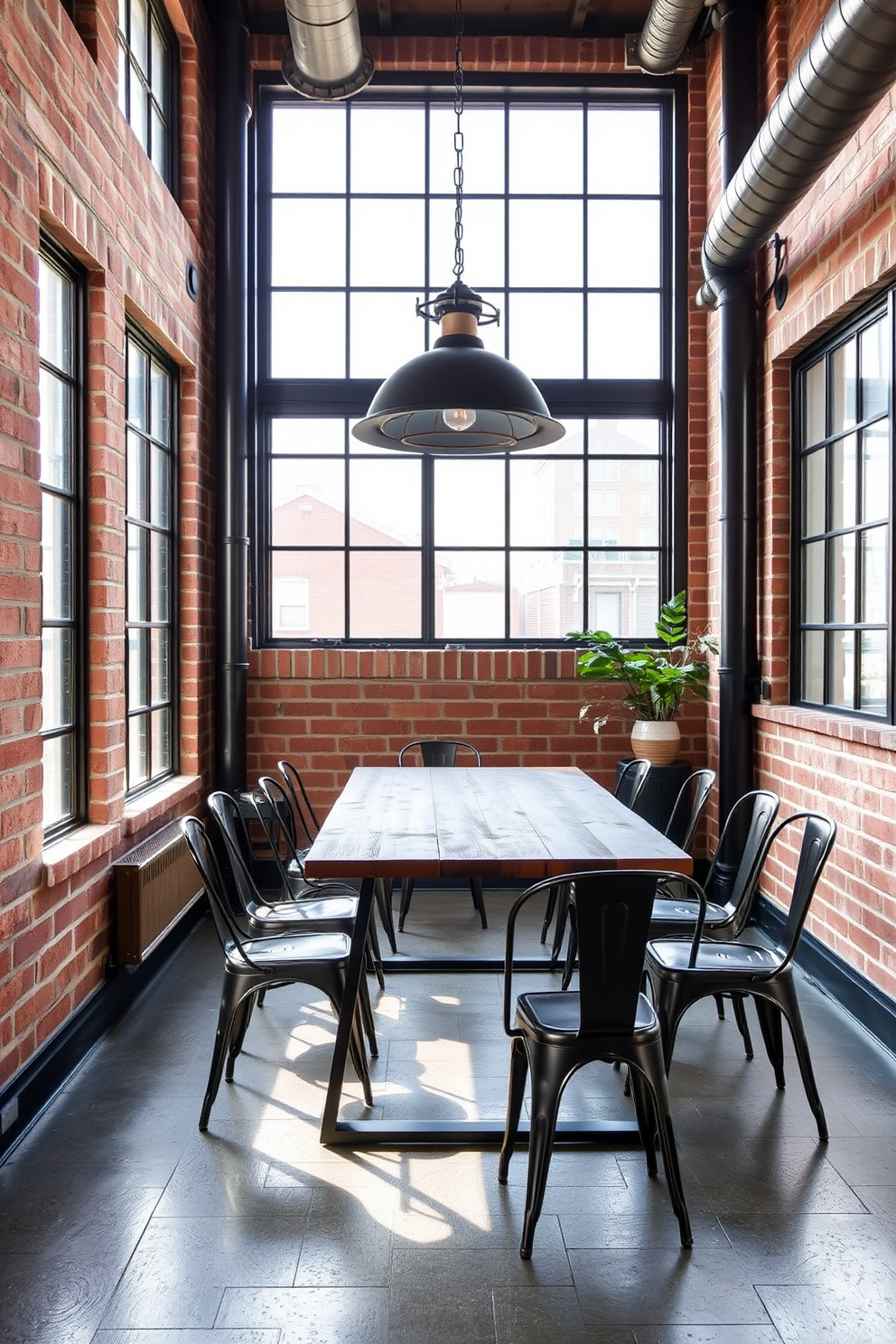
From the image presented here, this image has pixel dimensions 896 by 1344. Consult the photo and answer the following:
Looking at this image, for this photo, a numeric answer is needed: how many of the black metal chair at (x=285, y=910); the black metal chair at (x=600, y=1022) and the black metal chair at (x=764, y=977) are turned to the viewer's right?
1

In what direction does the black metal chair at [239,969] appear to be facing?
to the viewer's right

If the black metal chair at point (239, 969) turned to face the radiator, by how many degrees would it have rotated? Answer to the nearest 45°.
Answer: approximately 90° to its left

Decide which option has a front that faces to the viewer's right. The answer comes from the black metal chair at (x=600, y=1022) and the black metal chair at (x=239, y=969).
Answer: the black metal chair at (x=239, y=969)

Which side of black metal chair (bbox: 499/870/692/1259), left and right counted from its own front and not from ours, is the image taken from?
back

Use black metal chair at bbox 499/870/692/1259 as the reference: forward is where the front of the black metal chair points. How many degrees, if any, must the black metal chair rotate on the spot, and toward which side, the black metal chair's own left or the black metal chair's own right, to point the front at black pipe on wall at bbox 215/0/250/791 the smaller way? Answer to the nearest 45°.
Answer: approximately 45° to the black metal chair's own left

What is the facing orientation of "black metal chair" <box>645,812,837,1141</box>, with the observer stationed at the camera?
facing to the left of the viewer

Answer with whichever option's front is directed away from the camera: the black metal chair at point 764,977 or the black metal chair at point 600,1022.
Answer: the black metal chair at point 600,1022

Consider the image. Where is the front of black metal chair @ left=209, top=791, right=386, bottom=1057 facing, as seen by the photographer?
facing to the right of the viewer

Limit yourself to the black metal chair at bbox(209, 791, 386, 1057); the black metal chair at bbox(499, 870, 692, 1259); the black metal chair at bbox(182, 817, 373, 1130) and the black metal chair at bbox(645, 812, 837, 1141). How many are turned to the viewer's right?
2

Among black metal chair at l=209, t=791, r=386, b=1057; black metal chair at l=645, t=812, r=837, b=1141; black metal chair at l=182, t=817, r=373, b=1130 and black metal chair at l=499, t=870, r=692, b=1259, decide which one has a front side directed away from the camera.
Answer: black metal chair at l=499, t=870, r=692, b=1259
